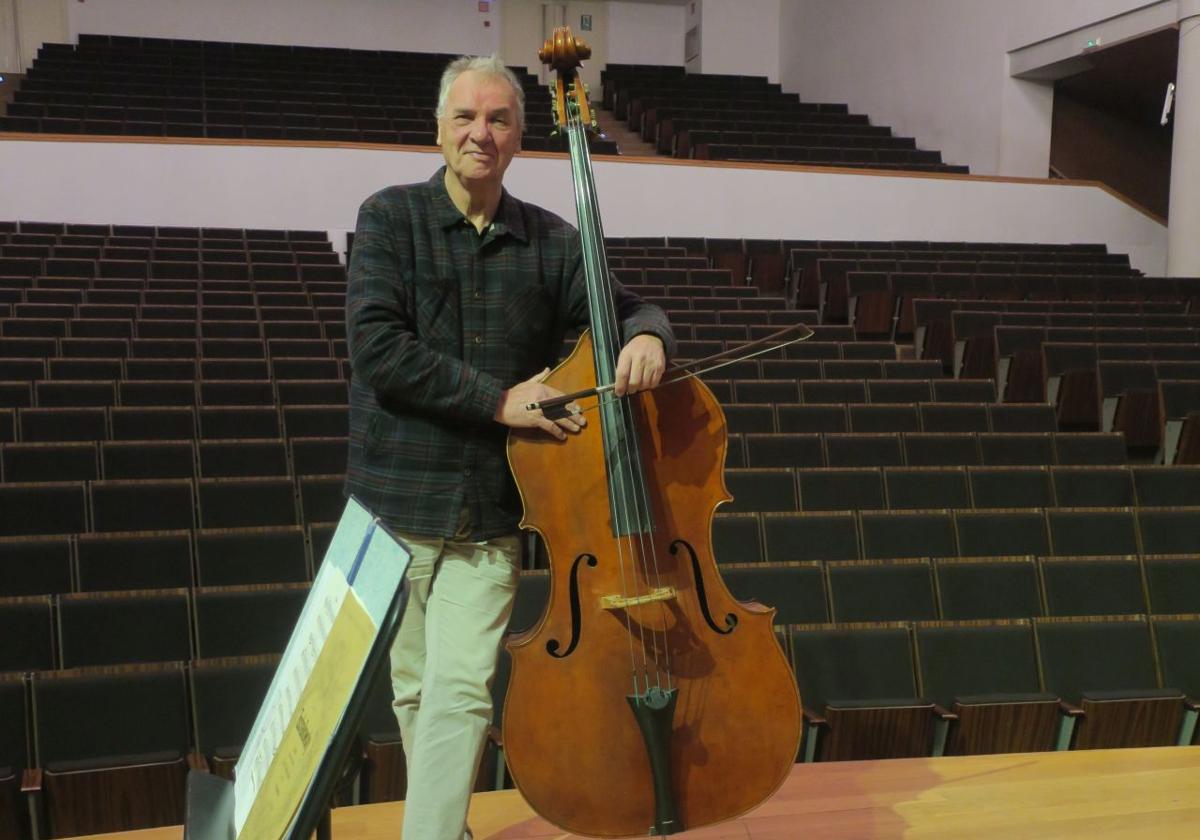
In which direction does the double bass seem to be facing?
toward the camera

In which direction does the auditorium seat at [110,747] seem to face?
toward the camera

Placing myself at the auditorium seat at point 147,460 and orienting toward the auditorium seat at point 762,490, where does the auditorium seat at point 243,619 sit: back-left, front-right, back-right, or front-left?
front-right

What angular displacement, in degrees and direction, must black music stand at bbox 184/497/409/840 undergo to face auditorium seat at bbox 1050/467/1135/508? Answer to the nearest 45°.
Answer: approximately 180°

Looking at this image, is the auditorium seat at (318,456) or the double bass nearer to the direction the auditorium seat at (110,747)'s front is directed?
the double bass

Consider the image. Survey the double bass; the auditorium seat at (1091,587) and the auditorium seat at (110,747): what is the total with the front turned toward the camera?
3

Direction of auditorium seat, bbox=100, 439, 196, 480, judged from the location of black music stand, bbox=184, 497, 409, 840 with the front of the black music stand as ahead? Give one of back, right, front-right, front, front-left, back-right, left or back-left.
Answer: back-right

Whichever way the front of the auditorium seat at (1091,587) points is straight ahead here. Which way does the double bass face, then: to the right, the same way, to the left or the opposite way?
the same way

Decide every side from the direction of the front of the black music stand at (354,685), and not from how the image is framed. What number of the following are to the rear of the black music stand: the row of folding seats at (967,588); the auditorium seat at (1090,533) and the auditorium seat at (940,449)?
3

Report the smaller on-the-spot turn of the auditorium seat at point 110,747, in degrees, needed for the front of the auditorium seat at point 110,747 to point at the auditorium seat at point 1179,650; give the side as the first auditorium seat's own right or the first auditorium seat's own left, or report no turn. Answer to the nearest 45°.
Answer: approximately 90° to the first auditorium seat's own left

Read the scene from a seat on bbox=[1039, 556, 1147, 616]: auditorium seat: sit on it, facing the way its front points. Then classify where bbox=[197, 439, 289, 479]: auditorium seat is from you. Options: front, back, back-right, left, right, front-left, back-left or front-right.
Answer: right

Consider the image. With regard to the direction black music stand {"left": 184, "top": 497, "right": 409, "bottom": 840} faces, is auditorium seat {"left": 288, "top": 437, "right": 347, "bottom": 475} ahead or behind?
behind

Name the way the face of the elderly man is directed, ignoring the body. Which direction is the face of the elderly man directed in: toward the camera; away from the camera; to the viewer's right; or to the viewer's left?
toward the camera

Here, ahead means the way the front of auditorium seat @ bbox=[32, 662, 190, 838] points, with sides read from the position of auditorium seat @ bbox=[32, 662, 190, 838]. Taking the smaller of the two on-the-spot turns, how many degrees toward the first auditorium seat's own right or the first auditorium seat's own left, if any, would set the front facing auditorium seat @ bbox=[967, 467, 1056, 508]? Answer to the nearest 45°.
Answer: approximately 90° to the first auditorium seat's own left

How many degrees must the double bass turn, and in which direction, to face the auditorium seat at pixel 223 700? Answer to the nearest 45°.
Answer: approximately 135° to its right

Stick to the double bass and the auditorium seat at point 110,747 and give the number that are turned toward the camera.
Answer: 2

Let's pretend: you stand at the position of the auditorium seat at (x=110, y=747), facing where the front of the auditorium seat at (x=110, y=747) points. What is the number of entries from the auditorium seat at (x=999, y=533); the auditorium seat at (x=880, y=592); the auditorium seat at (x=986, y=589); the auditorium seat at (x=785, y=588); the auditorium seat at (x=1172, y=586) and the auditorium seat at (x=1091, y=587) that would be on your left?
6
